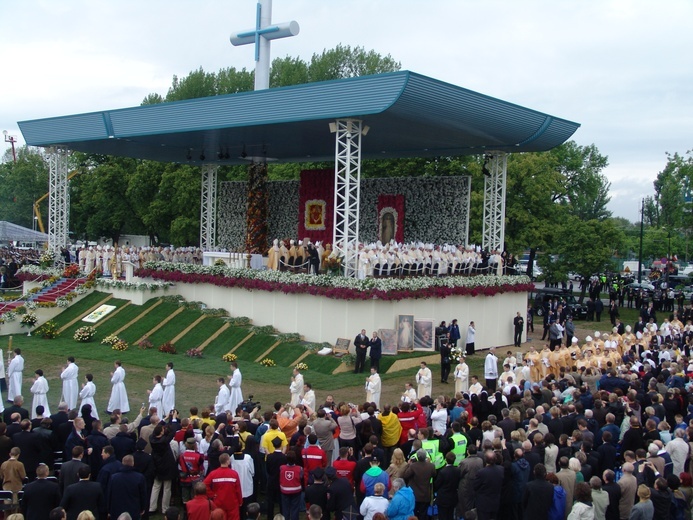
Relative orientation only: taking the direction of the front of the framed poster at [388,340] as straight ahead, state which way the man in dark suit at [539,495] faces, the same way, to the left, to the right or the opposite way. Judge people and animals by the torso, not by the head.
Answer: the opposite way

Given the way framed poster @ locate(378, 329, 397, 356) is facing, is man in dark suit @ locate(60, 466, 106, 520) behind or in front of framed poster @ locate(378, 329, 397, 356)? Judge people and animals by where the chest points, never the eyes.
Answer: in front

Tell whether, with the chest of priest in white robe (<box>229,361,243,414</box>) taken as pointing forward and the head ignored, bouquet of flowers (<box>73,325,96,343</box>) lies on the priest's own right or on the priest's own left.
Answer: on the priest's own right

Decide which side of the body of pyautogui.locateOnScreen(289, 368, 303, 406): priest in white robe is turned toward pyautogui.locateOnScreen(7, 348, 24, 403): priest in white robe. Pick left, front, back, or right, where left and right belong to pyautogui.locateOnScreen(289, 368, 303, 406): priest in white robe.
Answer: front

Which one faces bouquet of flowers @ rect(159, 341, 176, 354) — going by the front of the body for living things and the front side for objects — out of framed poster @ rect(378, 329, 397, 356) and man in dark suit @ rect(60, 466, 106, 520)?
the man in dark suit

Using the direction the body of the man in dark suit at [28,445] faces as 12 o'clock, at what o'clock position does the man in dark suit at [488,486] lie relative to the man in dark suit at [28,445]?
the man in dark suit at [488,486] is roughly at 4 o'clock from the man in dark suit at [28,445].

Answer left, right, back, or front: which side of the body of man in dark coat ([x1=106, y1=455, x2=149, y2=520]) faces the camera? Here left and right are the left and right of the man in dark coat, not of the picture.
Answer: back

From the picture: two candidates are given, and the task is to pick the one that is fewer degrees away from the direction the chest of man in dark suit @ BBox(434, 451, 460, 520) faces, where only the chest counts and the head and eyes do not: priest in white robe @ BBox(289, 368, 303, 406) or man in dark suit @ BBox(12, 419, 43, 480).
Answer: the priest in white robe

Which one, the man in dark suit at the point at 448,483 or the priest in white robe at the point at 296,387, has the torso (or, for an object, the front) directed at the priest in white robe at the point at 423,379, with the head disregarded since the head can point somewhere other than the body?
the man in dark suit

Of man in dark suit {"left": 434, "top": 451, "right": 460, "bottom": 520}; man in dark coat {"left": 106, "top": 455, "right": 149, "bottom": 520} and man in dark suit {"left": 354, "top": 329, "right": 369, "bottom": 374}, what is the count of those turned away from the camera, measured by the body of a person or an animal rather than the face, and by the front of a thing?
2

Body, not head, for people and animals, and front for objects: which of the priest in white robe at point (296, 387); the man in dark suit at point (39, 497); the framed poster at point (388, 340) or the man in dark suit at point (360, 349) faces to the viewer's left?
the priest in white robe

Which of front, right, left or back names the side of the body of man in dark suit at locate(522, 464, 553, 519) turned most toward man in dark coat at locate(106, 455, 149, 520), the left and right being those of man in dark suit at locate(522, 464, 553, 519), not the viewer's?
left

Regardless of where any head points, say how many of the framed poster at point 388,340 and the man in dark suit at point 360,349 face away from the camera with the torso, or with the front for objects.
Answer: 0

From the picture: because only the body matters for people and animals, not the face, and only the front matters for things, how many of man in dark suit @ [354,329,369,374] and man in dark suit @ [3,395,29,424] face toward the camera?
1

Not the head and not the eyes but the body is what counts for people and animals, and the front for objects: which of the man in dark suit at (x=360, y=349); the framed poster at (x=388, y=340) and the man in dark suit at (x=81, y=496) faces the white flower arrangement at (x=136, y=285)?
the man in dark suit at (x=81, y=496)
